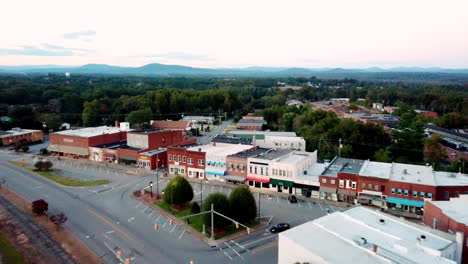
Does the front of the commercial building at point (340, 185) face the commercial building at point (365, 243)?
yes

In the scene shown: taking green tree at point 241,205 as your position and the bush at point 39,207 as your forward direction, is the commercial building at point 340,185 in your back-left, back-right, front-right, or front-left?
back-right

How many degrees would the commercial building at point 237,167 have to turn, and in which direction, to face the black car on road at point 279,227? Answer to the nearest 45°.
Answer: approximately 45° to its left

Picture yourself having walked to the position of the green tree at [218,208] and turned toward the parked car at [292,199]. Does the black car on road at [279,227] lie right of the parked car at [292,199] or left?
right

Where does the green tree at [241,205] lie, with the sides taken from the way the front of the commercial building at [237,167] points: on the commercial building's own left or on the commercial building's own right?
on the commercial building's own left

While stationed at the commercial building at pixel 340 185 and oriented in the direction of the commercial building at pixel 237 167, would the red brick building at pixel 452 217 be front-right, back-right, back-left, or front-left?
back-left

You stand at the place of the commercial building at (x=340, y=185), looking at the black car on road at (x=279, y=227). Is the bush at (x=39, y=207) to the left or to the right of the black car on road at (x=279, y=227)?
right

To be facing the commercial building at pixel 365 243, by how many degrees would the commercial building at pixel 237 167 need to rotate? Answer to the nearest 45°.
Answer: approximately 45° to its left

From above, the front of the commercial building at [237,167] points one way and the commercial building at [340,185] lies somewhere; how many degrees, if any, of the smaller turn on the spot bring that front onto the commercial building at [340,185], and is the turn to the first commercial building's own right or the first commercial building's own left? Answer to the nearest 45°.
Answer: approximately 90° to the first commercial building's own left

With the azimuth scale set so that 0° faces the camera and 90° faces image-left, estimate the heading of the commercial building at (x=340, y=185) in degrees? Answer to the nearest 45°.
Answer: approximately 0°
